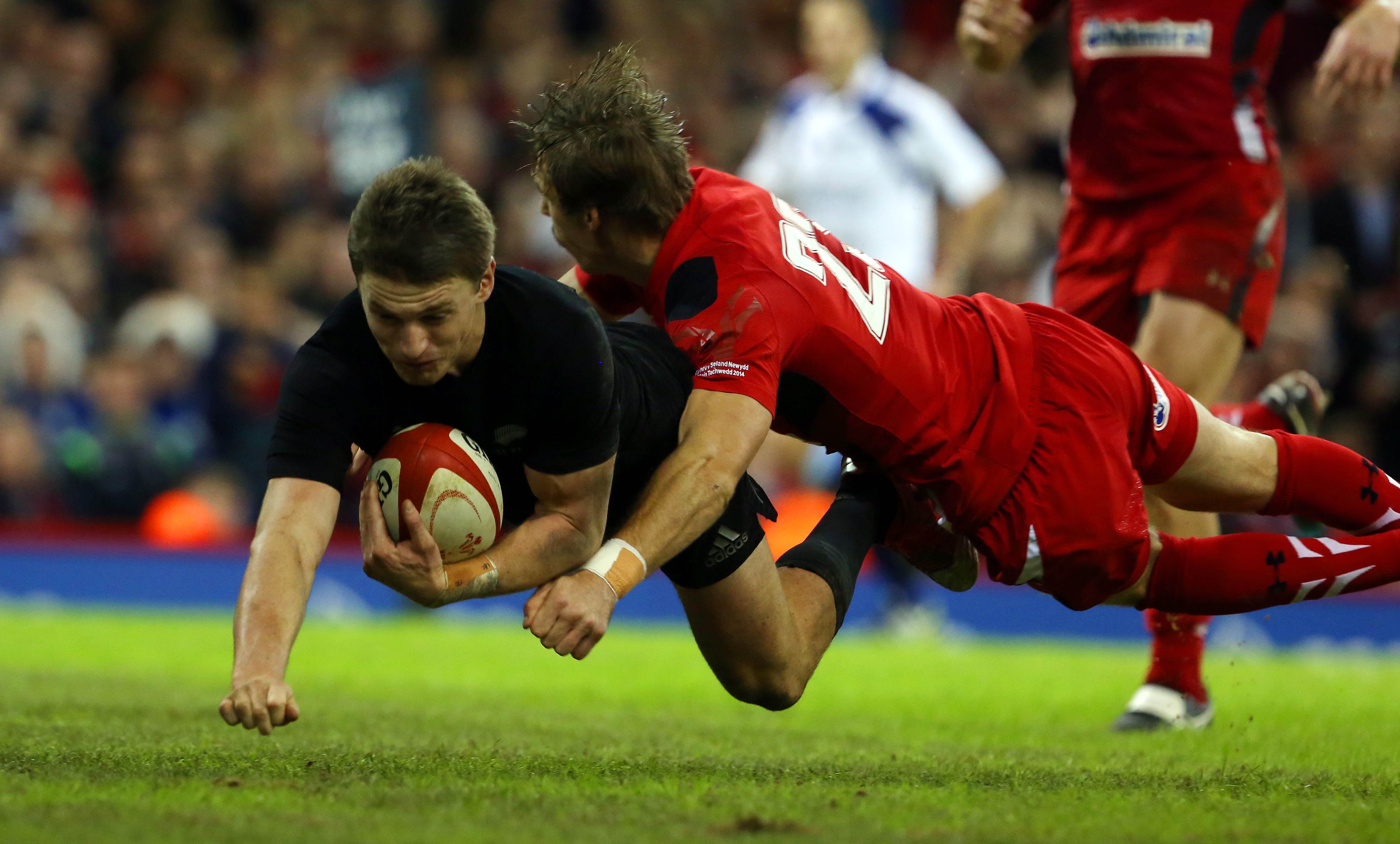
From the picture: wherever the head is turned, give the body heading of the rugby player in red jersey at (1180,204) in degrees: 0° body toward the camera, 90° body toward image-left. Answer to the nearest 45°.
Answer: approximately 45°

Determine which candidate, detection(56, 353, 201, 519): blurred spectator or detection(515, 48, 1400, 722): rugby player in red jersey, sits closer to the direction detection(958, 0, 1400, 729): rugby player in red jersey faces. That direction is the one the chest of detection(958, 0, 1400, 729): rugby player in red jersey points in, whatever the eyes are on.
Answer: the rugby player in red jersey

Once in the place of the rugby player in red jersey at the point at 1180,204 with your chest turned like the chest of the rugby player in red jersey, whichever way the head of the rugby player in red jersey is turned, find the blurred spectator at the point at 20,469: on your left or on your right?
on your right

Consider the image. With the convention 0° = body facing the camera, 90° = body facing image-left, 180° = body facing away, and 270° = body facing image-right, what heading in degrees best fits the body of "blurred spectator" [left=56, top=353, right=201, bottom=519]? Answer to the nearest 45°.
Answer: approximately 0°
